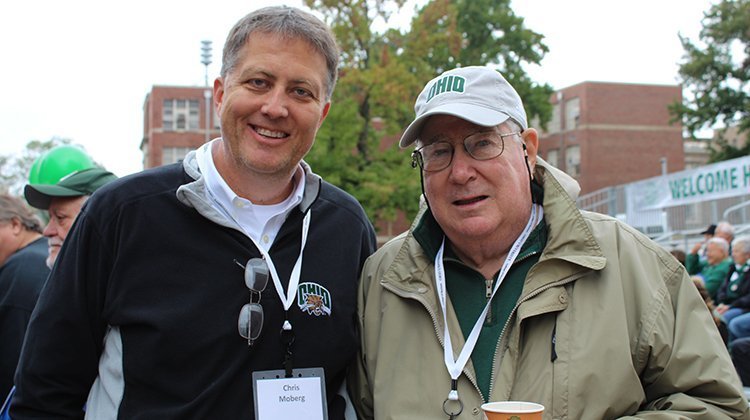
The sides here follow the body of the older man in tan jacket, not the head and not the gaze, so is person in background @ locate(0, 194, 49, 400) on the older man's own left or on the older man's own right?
on the older man's own right

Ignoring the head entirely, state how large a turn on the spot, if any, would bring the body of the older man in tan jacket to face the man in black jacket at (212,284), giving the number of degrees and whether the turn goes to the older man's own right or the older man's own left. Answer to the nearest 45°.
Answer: approximately 45° to the older man's own right

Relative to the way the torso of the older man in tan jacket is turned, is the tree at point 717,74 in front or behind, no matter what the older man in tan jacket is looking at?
behind

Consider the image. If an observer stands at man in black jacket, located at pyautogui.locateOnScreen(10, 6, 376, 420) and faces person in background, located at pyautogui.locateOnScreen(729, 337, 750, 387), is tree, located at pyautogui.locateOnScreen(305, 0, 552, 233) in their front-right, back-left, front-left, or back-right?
front-left

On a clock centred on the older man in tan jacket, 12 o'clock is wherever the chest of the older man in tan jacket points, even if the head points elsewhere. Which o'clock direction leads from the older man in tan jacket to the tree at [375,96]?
The tree is roughly at 4 o'clock from the older man in tan jacket.

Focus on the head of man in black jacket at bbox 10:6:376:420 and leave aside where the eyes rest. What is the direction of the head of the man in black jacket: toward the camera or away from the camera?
toward the camera

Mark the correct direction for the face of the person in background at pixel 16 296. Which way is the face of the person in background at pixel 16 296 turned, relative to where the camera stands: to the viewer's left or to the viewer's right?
to the viewer's left

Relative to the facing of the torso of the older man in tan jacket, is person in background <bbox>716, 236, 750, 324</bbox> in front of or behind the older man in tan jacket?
behind

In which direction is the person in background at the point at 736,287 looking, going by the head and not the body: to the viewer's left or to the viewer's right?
to the viewer's left

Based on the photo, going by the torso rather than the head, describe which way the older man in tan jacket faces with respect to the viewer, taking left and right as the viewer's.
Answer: facing the viewer and to the left of the viewer
